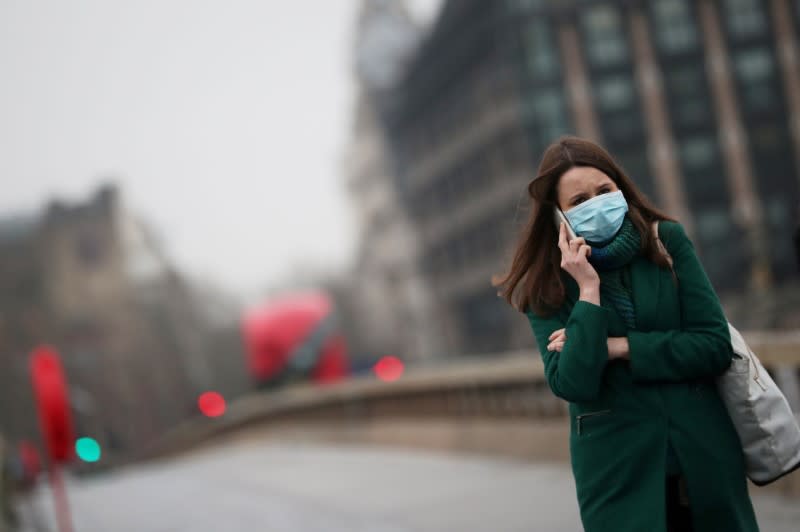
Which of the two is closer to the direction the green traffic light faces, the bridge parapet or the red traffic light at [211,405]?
the bridge parapet

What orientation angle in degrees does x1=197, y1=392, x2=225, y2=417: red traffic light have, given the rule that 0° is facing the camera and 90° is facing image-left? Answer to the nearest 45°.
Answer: approximately 0°

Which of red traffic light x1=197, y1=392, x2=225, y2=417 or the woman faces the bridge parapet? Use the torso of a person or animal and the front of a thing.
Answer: the red traffic light

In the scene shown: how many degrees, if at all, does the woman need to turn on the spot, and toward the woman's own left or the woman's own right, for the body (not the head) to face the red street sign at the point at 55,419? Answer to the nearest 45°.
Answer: approximately 135° to the woman's own right

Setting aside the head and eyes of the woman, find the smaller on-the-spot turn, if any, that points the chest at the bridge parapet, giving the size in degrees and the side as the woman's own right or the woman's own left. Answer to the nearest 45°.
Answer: approximately 180°

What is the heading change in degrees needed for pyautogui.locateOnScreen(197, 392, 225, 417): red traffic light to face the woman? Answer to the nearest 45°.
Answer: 0° — it already faces them

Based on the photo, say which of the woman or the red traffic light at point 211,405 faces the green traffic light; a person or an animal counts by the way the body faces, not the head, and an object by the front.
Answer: the red traffic light

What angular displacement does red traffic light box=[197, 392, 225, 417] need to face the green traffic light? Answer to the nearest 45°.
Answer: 0° — it already faces it

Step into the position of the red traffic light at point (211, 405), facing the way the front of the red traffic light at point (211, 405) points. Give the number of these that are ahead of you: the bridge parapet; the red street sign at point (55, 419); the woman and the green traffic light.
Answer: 4
